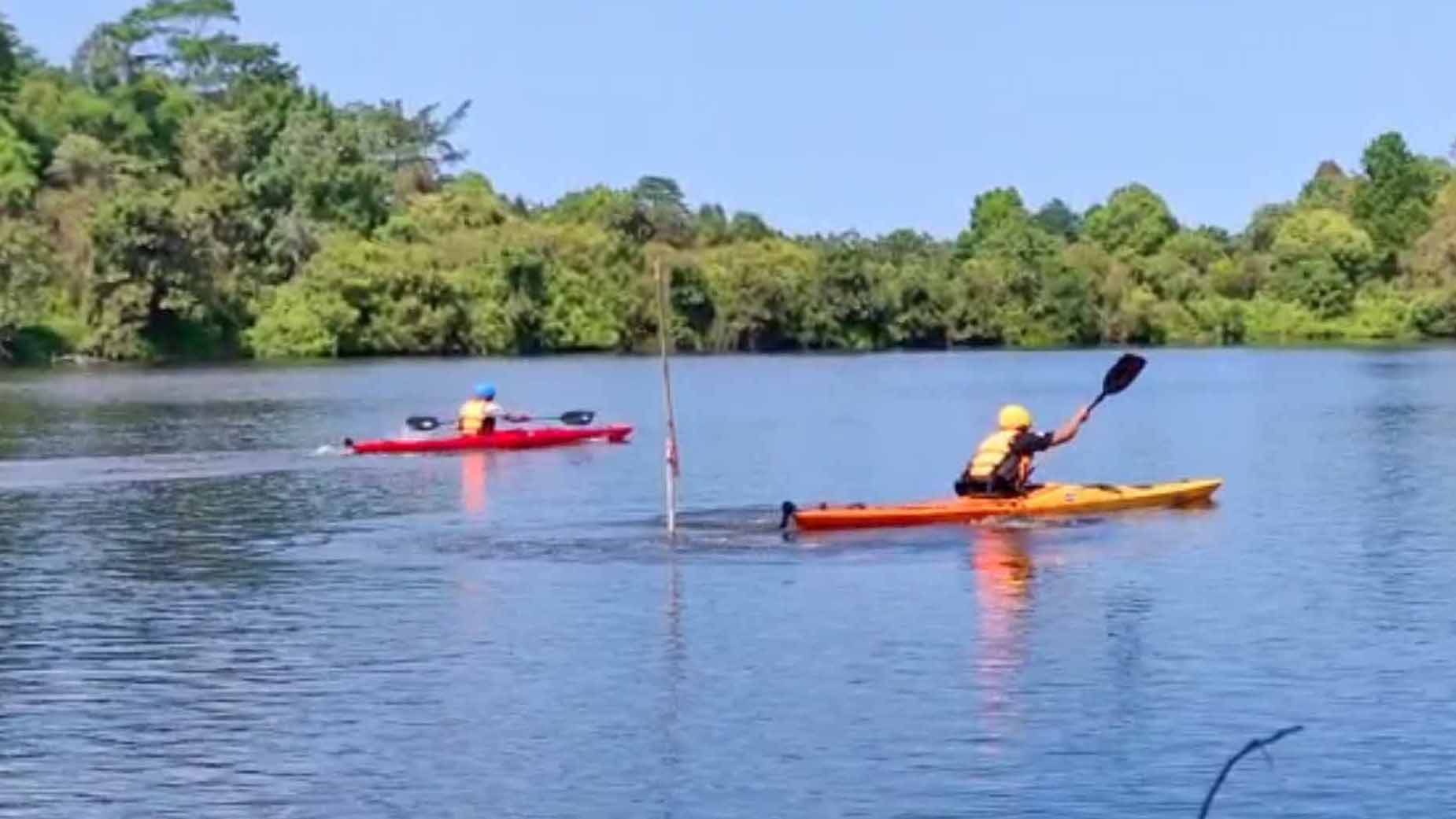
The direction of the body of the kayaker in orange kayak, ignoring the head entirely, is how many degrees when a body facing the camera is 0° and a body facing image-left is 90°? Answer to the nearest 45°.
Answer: approximately 225°
